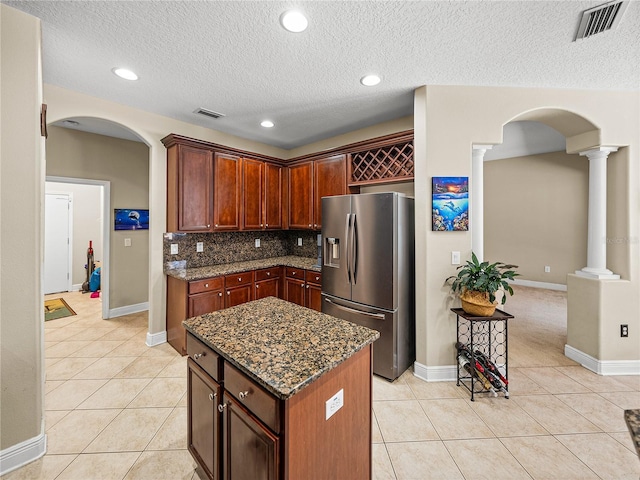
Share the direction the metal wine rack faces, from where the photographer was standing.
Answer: facing the viewer

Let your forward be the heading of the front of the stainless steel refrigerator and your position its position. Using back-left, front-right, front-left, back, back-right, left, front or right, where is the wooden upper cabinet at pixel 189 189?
front-right

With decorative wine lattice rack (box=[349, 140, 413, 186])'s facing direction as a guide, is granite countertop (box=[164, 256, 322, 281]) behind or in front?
in front

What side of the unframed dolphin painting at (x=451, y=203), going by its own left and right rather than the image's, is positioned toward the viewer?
front

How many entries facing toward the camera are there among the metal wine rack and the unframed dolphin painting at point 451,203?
2
